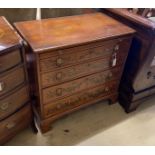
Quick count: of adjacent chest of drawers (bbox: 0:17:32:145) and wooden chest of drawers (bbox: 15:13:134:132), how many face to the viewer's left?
0

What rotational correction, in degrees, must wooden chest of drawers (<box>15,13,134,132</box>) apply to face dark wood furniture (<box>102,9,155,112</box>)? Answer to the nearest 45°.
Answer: approximately 45° to its left

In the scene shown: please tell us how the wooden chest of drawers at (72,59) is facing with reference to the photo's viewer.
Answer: facing the viewer and to the right of the viewer

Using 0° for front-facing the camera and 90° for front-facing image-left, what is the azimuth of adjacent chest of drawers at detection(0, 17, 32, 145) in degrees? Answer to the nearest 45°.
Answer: approximately 315°

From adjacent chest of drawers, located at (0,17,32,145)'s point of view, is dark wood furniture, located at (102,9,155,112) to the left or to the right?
on its left
